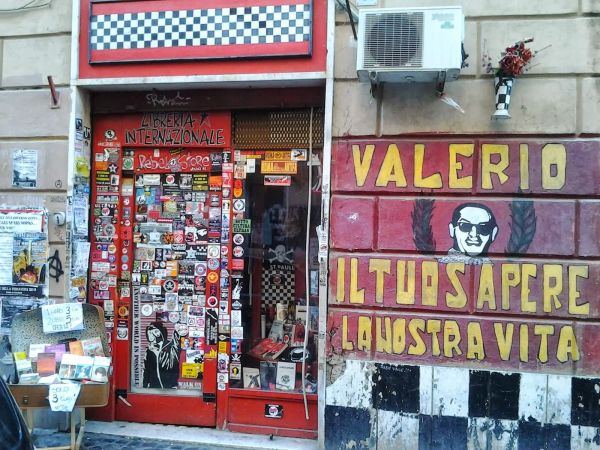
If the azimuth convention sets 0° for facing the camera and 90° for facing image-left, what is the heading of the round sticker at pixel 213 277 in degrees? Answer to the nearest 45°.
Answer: approximately 0°

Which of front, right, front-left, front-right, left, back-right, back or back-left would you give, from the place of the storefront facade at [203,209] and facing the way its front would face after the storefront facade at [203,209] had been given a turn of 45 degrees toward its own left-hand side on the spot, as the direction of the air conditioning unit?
front

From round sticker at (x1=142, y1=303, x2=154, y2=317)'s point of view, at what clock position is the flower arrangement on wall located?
The flower arrangement on wall is roughly at 10 o'clock from the round sticker.

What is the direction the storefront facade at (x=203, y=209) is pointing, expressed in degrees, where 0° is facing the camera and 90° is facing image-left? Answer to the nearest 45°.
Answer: approximately 0°

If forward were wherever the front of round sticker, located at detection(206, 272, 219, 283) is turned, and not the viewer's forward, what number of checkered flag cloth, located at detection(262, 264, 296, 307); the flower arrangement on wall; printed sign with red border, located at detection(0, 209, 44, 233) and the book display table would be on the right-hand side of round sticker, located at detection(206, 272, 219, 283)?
2

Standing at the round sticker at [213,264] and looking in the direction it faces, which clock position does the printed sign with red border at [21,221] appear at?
The printed sign with red border is roughly at 3 o'clock from the round sticker.

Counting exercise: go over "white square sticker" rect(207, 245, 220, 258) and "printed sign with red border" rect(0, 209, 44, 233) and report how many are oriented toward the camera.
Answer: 2

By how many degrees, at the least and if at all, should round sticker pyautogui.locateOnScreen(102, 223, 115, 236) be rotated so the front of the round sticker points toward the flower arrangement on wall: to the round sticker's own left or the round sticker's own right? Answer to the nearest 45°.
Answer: approximately 45° to the round sticker's own left

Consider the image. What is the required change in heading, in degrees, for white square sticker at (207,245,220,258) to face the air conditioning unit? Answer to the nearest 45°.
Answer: approximately 45° to its left

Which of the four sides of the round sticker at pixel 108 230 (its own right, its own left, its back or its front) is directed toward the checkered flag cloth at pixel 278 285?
left

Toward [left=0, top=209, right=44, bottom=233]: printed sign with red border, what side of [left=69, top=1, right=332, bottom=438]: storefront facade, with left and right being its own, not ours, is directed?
right
